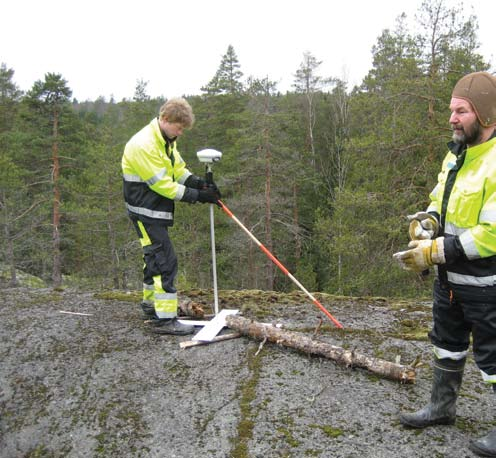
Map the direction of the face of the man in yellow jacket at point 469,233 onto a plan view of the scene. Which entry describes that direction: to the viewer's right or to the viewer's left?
to the viewer's left

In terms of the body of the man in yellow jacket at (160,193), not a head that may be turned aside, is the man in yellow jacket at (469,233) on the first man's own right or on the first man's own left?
on the first man's own right

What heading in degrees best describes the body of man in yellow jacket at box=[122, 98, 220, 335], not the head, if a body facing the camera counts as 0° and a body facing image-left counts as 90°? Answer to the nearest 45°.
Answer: approximately 270°

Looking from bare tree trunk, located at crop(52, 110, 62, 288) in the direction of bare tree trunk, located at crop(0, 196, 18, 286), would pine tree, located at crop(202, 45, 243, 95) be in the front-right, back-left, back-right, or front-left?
back-right

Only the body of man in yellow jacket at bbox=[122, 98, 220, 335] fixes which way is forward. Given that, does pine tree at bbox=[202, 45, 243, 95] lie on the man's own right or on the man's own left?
on the man's own left

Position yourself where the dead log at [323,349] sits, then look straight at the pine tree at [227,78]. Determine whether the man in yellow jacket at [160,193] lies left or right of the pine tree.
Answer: left

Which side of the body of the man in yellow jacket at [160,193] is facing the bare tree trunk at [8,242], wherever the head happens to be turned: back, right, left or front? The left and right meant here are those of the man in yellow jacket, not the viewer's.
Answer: left

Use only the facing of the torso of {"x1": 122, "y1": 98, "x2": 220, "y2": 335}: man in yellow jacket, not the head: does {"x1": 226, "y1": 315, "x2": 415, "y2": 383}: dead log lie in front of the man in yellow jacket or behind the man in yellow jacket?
in front

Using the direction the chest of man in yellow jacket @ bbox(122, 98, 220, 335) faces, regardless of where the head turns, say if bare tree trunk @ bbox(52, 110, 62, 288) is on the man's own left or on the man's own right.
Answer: on the man's own left
